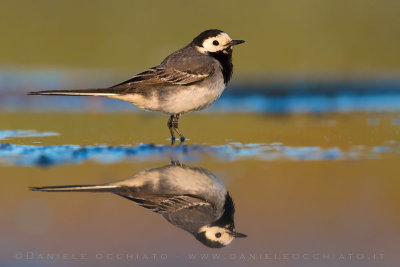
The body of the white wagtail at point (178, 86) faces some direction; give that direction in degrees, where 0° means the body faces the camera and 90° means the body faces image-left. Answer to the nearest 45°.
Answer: approximately 270°
